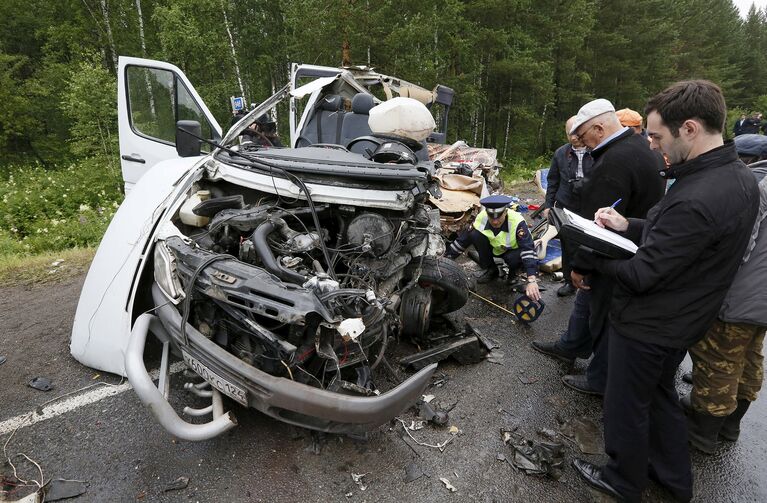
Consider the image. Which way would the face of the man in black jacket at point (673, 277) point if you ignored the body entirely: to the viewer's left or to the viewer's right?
to the viewer's left

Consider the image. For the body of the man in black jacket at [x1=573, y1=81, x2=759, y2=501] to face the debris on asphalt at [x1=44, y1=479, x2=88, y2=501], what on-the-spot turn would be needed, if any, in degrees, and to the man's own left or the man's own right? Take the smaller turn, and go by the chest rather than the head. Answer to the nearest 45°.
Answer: approximately 45° to the man's own left

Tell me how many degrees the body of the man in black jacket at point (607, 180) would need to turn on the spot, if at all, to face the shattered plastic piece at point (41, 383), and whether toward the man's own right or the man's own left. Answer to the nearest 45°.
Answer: approximately 45° to the man's own left

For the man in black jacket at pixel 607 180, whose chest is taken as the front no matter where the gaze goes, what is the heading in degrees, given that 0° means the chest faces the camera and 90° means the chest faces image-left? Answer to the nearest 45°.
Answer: approximately 90°

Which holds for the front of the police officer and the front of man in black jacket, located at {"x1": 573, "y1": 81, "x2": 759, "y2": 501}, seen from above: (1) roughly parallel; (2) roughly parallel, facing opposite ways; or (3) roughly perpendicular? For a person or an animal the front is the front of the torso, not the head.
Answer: roughly perpendicular

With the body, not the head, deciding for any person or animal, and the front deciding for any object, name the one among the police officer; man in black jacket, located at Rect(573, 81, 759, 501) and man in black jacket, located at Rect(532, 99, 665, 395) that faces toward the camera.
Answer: the police officer

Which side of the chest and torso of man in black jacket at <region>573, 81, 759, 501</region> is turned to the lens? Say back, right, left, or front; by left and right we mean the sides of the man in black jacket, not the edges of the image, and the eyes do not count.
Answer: left

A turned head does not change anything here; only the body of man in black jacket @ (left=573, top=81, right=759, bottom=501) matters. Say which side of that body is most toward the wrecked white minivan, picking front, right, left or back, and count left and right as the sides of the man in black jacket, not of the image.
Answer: front

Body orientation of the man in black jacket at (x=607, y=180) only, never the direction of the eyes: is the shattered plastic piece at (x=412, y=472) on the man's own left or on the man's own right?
on the man's own left

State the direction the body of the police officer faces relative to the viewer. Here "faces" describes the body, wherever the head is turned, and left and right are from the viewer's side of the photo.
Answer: facing the viewer
